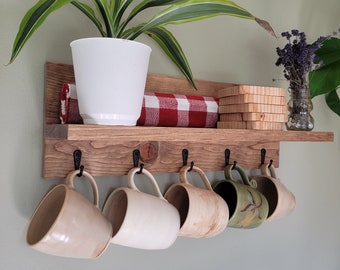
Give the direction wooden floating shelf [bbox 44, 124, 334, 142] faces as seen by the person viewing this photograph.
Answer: facing the viewer and to the right of the viewer
